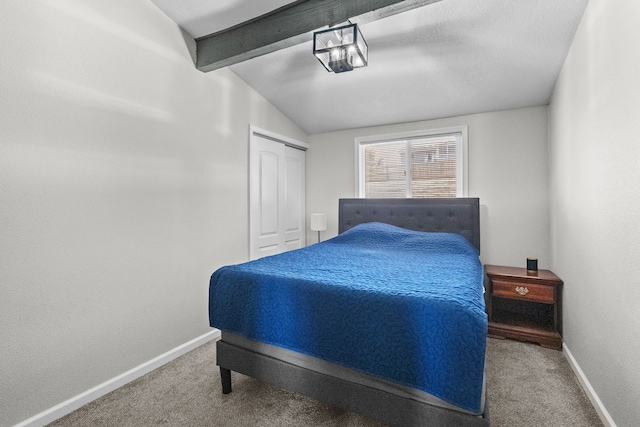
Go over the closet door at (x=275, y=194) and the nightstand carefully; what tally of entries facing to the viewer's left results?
0

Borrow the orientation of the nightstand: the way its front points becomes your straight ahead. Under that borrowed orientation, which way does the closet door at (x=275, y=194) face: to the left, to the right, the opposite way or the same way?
to the left

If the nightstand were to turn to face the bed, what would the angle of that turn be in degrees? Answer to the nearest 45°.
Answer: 0° — it already faces it

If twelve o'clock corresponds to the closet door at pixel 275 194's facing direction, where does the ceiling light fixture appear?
The ceiling light fixture is roughly at 1 o'clock from the closet door.

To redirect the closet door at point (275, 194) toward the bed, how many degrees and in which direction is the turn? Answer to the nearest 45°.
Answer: approximately 45° to its right

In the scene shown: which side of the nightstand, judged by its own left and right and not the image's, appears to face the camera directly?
front

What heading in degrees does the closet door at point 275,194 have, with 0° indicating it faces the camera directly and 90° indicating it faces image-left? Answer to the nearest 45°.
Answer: approximately 315°

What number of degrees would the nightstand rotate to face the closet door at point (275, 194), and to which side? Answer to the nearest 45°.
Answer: approximately 90° to its right
